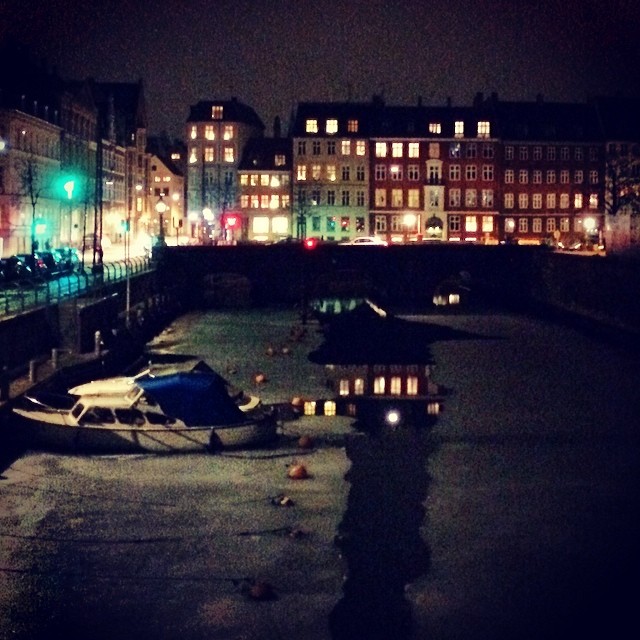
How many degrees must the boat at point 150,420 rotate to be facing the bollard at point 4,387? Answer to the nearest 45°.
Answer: approximately 45° to its right

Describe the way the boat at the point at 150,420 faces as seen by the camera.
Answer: facing to the left of the viewer
